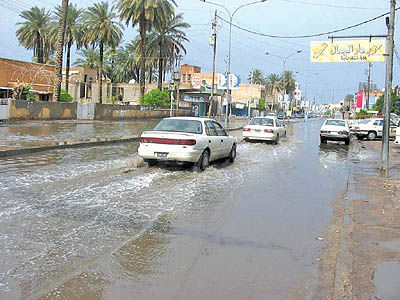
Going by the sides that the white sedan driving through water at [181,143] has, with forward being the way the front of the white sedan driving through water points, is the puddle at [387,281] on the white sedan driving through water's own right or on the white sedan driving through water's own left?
on the white sedan driving through water's own right

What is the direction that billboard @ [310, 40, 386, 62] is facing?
toward the camera

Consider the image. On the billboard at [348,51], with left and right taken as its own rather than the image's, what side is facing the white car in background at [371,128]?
back

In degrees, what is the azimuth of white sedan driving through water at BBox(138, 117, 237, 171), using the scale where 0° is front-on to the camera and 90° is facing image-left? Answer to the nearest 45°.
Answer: approximately 225°
